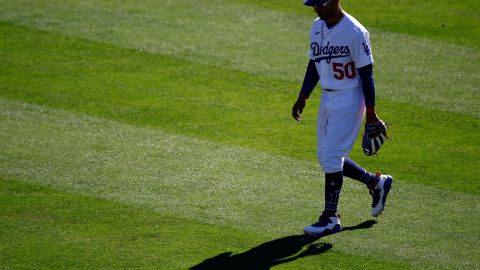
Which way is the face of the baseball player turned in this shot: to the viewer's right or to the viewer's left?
to the viewer's left

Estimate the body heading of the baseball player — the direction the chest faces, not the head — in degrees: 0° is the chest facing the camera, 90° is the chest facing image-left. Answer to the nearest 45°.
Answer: approximately 45°
